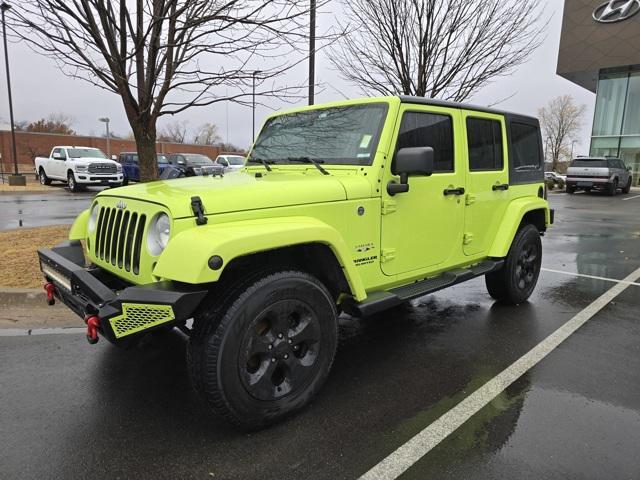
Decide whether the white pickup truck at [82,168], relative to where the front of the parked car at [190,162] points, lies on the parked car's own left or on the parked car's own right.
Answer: on the parked car's own right

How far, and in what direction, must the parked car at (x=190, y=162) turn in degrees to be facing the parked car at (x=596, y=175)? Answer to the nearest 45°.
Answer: approximately 45° to its left

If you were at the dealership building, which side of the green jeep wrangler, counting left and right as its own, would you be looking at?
back

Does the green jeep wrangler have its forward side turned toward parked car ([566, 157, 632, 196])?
no

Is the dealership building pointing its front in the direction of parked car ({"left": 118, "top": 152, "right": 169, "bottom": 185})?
no

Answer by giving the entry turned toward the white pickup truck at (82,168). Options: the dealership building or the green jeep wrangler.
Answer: the dealership building

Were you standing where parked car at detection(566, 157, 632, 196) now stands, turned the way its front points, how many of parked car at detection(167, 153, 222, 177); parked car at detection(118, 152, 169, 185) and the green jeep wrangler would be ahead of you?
0

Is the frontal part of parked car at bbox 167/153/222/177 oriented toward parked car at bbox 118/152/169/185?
no

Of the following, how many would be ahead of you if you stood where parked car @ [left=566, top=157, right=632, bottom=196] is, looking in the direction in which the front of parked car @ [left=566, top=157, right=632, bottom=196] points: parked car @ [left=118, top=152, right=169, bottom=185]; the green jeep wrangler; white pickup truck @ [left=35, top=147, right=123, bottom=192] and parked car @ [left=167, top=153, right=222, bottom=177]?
0

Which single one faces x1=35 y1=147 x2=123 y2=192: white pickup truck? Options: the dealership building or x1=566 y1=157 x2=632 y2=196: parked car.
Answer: the dealership building

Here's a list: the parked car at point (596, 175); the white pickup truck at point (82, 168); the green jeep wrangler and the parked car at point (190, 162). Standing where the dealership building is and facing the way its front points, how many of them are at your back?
0

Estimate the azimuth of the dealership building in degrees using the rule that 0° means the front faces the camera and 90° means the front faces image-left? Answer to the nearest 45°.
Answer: approximately 45°

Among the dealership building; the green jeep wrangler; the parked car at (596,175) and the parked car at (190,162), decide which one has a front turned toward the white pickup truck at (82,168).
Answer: the dealership building

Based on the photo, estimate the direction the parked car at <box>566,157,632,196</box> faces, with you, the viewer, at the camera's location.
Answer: facing away from the viewer and to the right of the viewer

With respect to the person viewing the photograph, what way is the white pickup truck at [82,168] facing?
facing the viewer and to the right of the viewer

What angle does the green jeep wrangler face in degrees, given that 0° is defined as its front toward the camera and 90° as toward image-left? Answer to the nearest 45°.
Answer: approximately 45°

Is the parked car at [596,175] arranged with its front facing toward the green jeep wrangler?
no

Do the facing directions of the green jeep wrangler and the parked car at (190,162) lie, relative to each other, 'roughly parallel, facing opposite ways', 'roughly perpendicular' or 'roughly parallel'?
roughly perpendicular

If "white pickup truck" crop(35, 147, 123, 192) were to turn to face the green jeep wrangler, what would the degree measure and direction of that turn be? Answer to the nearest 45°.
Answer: approximately 45° to its right
